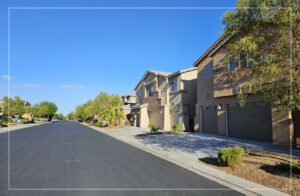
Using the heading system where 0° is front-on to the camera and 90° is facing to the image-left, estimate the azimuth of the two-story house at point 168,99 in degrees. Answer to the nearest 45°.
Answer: approximately 45°

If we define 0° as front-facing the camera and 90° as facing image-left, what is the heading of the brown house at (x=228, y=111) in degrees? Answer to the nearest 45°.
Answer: approximately 45°

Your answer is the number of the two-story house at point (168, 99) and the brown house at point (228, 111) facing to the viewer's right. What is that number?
0

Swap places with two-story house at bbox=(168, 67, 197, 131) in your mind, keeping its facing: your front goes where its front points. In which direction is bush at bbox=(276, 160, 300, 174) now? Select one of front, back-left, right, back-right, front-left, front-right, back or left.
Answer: front-left

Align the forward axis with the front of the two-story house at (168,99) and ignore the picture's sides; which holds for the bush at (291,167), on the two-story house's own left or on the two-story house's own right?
on the two-story house's own left

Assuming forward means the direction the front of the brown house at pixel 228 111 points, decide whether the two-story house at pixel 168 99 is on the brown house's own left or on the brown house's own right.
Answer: on the brown house's own right

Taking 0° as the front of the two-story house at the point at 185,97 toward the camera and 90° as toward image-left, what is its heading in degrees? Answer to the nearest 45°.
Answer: approximately 45°

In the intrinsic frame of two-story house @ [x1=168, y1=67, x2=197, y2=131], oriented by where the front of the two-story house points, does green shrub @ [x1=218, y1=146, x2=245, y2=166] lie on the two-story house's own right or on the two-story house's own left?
on the two-story house's own left
